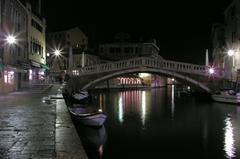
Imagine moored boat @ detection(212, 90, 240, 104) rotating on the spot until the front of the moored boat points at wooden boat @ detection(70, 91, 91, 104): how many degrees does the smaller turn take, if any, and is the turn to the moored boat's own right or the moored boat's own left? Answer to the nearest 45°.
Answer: approximately 45° to the moored boat's own left

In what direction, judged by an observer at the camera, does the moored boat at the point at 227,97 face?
facing to the left of the viewer

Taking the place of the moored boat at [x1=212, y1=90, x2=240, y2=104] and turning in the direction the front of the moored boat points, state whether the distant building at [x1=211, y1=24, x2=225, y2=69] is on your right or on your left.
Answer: on your right

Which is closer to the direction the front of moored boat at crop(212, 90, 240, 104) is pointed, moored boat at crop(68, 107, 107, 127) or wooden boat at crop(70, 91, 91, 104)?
the wooden boat
